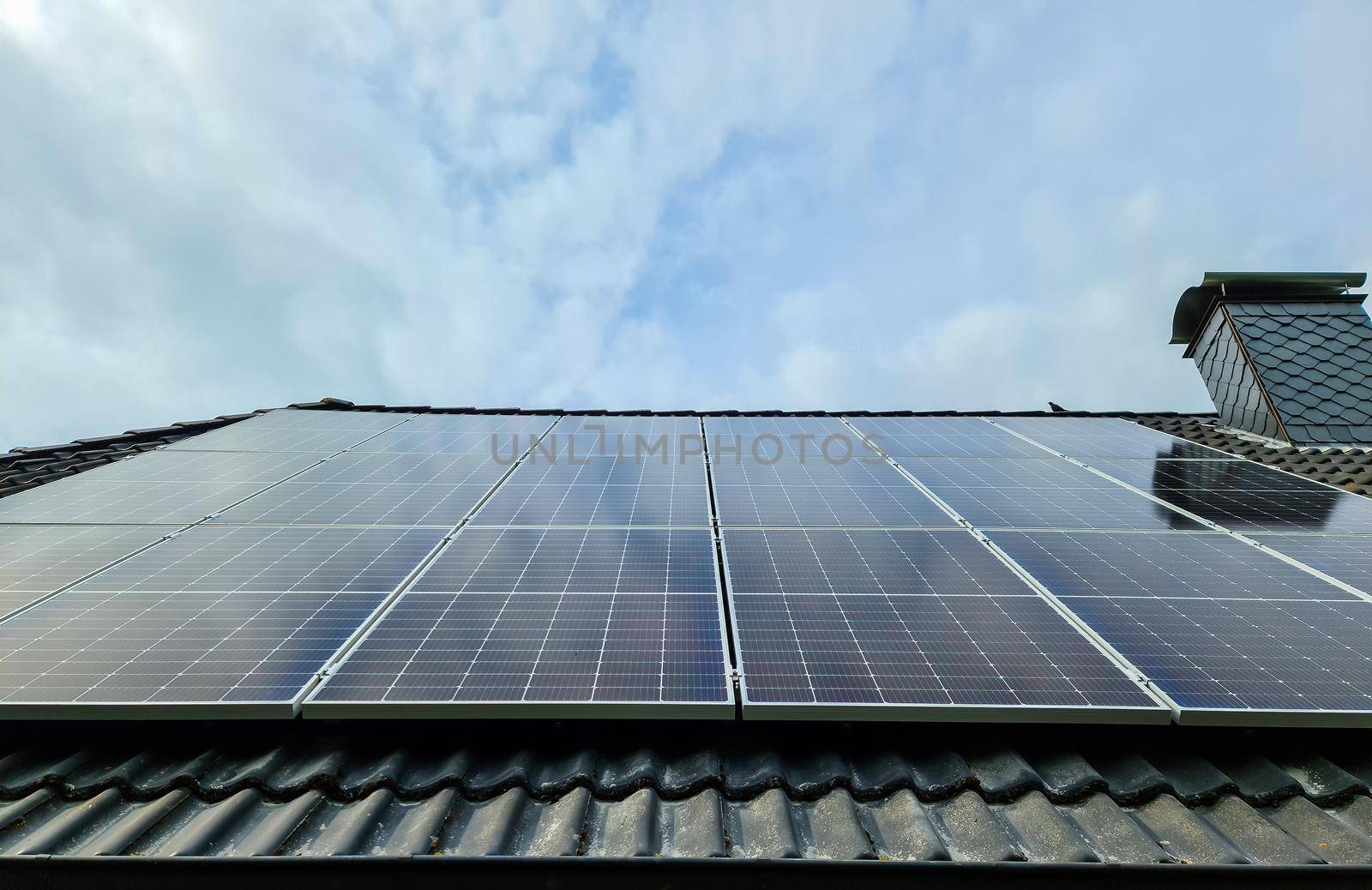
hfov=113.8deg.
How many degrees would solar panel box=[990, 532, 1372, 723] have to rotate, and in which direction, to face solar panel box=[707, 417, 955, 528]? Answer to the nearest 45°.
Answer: approximately 90° to its right

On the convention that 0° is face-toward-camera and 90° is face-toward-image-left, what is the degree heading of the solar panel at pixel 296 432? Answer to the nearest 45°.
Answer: approximately 0°

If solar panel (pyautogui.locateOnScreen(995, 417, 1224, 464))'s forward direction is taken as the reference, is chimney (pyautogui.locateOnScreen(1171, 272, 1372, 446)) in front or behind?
behind

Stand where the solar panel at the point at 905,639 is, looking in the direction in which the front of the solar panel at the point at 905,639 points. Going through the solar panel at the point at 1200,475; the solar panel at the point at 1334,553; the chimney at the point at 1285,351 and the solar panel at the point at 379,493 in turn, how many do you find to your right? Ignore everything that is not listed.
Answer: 1

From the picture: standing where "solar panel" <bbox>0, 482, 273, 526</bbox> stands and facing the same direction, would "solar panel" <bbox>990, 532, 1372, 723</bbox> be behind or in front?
in front

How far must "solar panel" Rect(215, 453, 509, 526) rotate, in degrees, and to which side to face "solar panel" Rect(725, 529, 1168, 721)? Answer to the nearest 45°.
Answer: approximately 45° to its left
